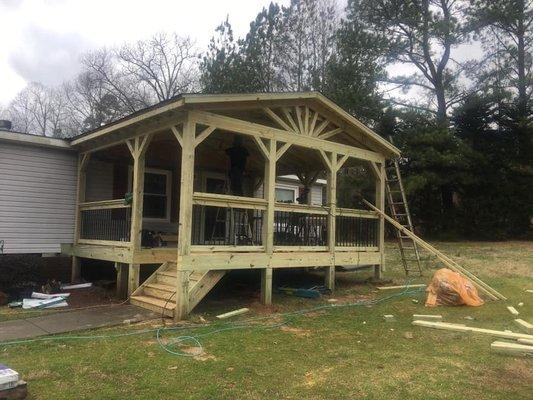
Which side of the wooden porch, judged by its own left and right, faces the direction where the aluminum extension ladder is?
left

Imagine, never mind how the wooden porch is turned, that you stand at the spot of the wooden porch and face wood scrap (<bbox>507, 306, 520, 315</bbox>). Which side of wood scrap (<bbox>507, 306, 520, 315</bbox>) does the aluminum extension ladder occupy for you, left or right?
left

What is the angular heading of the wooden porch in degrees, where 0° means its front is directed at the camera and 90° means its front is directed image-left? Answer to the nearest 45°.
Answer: approximately 315°
